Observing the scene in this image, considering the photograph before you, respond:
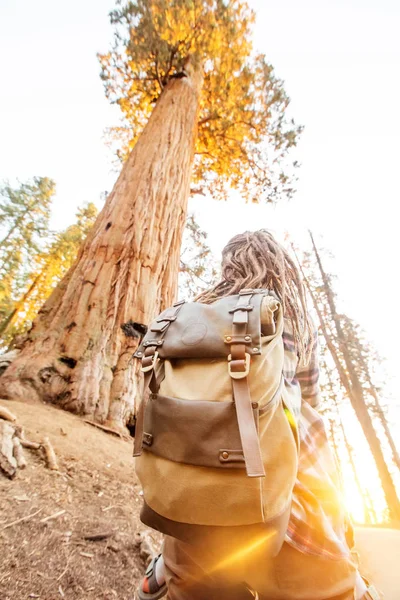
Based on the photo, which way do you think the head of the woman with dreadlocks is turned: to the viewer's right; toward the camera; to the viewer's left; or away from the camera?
away from the camera

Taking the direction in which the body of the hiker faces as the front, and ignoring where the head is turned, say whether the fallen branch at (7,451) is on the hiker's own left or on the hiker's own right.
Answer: on the hiker's own left

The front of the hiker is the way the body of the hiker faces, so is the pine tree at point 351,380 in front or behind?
in front

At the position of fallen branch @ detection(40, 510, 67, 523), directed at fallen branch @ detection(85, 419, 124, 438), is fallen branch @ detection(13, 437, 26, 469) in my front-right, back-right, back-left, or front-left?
front-left

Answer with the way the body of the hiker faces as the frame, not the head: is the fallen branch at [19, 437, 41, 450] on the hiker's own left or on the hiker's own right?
on the hiker's own left

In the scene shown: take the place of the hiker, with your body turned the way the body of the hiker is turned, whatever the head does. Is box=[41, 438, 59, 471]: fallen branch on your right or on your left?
on your left

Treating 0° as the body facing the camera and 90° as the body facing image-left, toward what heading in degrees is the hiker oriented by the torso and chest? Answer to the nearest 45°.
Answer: approximately 225°

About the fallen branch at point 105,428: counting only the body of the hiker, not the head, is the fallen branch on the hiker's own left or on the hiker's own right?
on the hiker's own left

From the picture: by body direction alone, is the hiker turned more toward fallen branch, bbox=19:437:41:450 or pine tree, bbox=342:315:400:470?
the pine tree

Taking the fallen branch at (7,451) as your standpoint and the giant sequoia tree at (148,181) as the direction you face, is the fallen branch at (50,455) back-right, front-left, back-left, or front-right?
front-right
